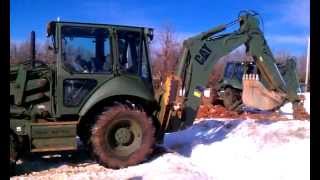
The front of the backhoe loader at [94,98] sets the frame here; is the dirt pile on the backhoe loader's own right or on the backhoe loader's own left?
on the backhoe loader's own right

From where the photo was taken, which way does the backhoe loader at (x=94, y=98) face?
to the viewer's left
